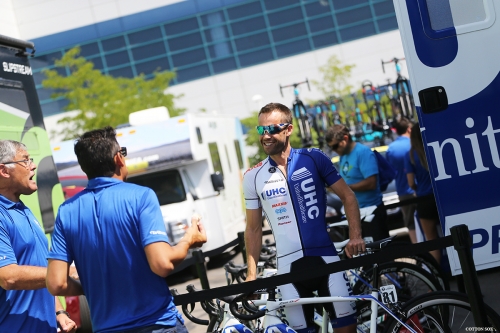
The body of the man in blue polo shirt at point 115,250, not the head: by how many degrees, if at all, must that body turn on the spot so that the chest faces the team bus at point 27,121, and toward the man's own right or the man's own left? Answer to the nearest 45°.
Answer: approximately 45° to the man's own left

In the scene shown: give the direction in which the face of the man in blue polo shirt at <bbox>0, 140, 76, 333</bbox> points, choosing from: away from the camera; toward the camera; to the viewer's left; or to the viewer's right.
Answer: to the viewer's right

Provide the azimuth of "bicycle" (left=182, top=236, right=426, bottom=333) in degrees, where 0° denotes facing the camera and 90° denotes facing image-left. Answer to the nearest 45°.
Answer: approximately 90°

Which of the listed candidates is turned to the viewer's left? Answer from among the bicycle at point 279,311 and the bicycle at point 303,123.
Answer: the bicycle at point 279,311

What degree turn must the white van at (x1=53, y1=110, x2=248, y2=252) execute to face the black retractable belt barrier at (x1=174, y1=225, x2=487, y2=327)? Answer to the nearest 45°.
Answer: approximately 45° to its left

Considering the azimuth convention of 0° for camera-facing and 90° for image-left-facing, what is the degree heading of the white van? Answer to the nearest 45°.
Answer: approximately 45°

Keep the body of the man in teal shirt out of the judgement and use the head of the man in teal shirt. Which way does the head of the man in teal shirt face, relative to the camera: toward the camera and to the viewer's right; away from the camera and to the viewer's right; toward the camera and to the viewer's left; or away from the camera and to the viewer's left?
toward the camera and to the viewer's left

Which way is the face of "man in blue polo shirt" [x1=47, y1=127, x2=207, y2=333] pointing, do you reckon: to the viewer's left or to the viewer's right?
to the viewer's right
